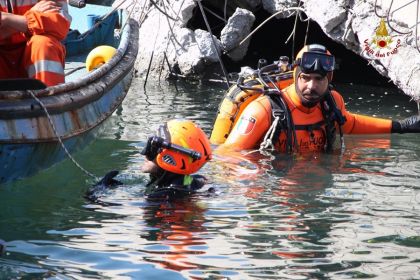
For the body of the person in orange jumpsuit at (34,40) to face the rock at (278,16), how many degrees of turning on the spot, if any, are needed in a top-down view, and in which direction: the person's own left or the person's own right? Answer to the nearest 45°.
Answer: approximately 135° to the person's own left

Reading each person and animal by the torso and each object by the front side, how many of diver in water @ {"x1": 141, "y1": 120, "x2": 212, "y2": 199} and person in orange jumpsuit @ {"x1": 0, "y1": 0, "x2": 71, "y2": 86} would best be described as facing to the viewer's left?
1

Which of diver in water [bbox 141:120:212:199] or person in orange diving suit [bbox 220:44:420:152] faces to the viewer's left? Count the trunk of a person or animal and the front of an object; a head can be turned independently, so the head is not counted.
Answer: the diver in water

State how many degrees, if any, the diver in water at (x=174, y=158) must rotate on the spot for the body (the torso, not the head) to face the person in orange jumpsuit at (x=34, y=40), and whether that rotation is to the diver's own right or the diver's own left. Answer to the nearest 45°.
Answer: approximately 45° to the diver's own right

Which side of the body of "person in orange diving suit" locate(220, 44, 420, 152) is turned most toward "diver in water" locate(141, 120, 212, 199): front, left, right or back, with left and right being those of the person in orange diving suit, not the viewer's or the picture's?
right

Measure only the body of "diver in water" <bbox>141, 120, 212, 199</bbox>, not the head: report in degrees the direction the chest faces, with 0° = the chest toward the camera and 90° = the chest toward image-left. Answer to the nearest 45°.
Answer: approximately 90°

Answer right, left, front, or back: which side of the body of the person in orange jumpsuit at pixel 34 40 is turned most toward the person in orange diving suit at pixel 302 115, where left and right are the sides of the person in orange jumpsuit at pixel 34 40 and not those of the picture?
left

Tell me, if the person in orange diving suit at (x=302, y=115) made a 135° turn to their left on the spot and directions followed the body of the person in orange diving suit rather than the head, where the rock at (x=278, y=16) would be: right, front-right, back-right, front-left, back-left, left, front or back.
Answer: front

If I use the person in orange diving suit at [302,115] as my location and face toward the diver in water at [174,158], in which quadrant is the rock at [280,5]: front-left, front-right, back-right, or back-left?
back-right

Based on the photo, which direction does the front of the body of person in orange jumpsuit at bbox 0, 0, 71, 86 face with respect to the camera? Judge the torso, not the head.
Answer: toward the camera

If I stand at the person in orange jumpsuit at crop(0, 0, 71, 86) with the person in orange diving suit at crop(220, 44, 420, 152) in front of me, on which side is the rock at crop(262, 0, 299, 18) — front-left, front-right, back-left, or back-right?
front-left

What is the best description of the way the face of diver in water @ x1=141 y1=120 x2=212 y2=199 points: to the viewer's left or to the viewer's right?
to the viewer's left

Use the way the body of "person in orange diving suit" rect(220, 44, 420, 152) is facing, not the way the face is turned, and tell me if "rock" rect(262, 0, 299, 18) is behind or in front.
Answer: behind
